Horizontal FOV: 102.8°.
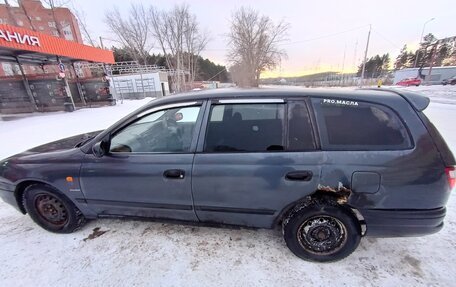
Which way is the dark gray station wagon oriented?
to the viewer's left
